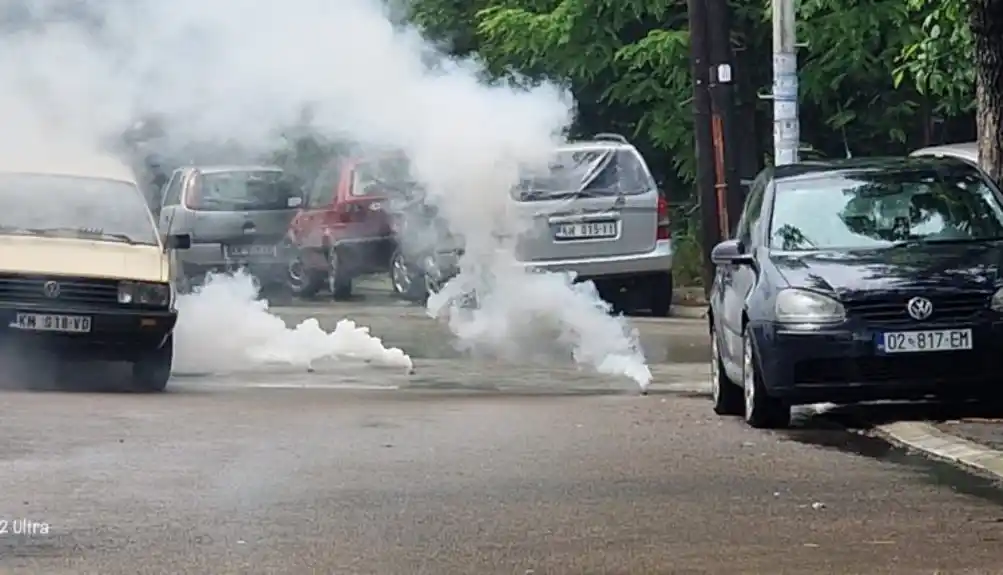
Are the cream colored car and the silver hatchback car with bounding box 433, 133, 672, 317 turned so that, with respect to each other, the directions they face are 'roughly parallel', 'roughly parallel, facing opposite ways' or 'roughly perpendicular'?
roughly parallel, facing opposite ways

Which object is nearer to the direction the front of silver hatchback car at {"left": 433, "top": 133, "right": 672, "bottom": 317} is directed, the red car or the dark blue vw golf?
the red car

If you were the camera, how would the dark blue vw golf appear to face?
facing the viewer

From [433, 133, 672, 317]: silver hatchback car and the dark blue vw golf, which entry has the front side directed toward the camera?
the dark blue vw golf

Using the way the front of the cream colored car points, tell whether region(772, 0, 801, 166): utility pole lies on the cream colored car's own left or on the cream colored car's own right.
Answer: on the cream colored car's own left

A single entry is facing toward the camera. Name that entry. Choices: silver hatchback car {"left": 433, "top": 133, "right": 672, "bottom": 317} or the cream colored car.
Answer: the cream colored car

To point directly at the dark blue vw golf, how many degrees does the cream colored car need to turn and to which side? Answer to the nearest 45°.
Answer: approximately 45° to its left

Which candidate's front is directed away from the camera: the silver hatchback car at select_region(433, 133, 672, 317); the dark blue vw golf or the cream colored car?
the silver hatchback car

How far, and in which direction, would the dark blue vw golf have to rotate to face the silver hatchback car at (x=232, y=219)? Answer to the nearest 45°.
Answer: approximately 135° to its right

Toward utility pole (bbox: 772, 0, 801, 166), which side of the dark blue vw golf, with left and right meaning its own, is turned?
back

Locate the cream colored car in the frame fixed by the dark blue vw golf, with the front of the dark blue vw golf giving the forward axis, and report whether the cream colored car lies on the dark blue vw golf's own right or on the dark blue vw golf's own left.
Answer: on the dark blue vw golf's own right

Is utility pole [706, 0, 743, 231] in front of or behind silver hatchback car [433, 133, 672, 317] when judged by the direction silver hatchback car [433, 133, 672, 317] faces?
in front

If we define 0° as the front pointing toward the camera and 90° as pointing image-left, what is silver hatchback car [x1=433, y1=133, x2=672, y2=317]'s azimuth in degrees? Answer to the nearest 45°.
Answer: approximately 180°

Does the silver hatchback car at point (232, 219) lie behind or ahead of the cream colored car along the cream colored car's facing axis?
behind

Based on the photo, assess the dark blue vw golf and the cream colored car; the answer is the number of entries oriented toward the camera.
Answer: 2
